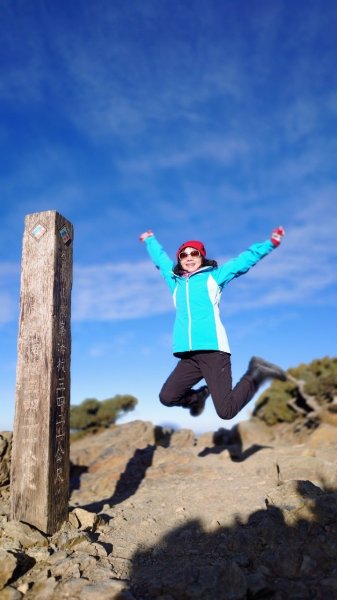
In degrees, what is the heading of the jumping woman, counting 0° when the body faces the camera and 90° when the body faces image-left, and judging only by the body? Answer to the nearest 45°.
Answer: approximately 45°

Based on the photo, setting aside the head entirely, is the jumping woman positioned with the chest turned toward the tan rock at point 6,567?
yes

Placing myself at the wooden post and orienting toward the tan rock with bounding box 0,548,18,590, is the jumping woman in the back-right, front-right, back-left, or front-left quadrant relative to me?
back-left
